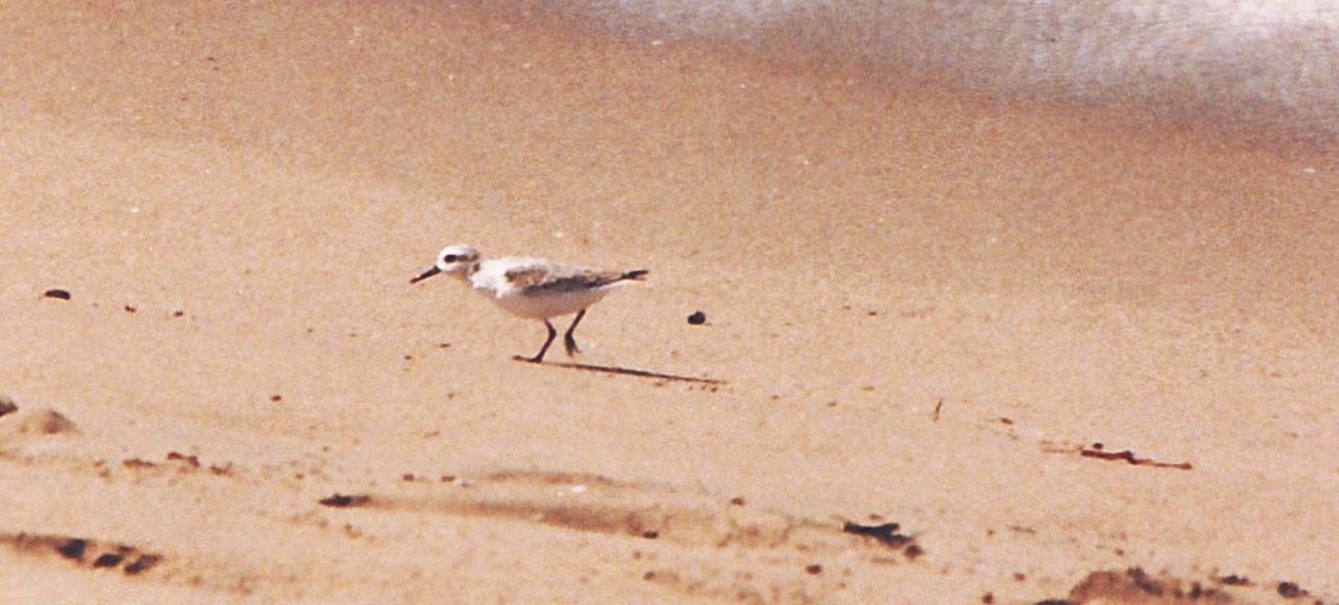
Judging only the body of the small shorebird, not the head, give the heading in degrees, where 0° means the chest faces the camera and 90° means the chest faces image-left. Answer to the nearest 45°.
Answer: approximately 90°

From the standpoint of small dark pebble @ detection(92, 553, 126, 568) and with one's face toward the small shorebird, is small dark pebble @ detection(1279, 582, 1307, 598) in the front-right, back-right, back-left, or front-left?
front-right

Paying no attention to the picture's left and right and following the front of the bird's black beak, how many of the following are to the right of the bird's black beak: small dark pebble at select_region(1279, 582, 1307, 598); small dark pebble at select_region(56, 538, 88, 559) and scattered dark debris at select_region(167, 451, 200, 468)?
0

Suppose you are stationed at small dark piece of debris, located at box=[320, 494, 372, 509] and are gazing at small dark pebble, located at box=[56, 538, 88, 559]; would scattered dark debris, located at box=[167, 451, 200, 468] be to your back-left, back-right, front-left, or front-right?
front-right

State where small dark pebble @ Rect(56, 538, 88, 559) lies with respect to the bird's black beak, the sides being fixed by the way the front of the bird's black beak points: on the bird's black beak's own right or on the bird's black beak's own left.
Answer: on the bird's black beak's own left

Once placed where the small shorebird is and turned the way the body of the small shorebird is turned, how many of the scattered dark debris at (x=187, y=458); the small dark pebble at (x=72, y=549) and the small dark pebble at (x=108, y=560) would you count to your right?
0

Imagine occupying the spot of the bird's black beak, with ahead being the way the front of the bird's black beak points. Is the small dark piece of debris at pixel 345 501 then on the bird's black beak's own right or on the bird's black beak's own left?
on the bird's black beak's own left

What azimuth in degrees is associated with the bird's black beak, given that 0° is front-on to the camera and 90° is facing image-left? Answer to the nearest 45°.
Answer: approximately 90°

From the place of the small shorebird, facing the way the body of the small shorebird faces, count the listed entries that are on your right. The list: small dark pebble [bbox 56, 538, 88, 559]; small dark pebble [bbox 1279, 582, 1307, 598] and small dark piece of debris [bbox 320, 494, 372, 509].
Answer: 0
